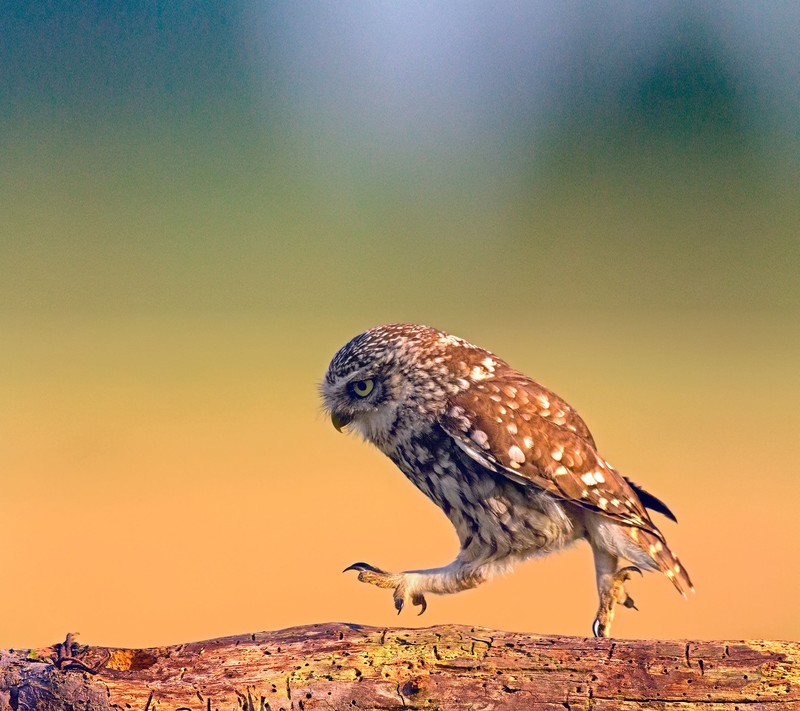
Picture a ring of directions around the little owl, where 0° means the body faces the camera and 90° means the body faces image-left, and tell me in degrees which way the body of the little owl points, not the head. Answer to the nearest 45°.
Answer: approximately 90°
